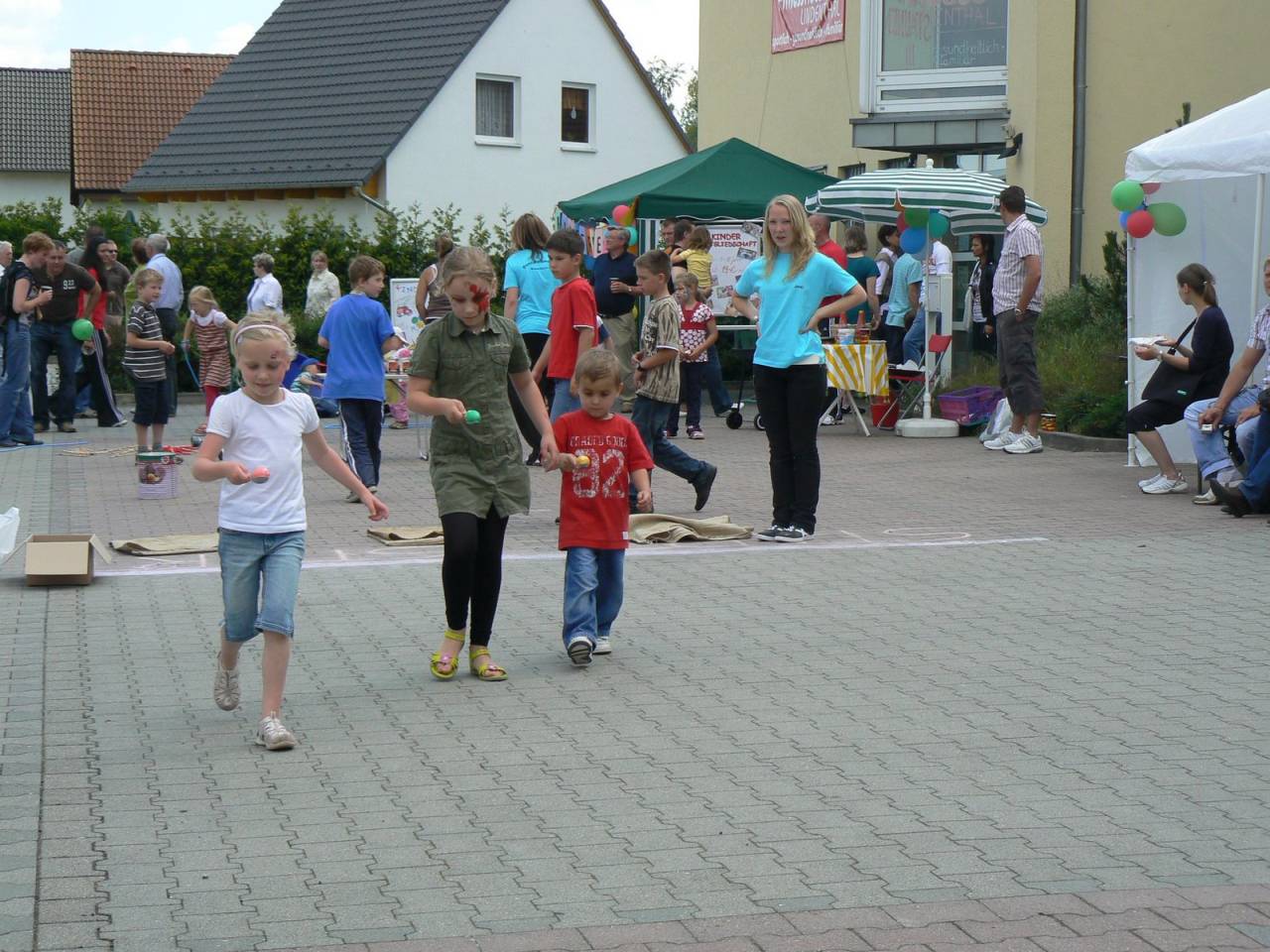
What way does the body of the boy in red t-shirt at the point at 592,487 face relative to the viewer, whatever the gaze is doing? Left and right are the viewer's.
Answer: facing the viewer

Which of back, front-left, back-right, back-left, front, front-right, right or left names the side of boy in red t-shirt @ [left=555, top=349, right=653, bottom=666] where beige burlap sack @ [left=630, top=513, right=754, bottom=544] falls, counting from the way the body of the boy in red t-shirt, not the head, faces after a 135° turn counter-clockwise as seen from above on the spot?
front-left

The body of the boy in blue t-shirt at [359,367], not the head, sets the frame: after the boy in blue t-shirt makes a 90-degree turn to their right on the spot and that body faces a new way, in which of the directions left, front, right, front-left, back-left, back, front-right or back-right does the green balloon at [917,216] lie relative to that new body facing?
front-left

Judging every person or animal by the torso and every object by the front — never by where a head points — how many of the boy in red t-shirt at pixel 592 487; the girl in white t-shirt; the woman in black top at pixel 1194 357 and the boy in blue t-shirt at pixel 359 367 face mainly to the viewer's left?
1

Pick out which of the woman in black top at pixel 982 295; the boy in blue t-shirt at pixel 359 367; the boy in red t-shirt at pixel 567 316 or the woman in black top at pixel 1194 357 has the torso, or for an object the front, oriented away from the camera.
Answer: the boy in blue t-shirt

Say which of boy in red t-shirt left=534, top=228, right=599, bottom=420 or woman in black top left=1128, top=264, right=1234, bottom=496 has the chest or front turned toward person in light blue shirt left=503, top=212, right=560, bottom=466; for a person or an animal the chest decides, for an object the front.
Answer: the woman in black top

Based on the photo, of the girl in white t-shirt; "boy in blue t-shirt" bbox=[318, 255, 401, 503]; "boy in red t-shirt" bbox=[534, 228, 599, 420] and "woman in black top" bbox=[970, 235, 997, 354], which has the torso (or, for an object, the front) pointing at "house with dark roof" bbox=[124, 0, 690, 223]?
the boy in blue t-shirt

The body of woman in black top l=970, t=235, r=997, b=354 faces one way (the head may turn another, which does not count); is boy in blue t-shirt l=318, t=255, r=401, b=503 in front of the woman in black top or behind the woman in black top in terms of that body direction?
in front

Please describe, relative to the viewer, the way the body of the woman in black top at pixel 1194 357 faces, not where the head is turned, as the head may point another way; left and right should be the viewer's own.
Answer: facing to the left of the viewer

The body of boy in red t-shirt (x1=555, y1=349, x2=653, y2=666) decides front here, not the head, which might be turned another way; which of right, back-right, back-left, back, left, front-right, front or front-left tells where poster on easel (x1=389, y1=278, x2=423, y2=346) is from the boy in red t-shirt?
back

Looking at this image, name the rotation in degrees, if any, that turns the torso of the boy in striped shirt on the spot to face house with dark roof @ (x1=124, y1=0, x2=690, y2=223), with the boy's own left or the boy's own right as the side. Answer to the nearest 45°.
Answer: approximately 135° to the boy's own left

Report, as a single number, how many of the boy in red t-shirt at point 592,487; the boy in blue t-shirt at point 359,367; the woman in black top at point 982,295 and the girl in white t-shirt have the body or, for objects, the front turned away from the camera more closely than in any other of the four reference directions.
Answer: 1

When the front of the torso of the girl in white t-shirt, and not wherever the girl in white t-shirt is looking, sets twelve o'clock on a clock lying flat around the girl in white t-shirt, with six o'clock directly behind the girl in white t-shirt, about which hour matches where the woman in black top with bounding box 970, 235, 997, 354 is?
The woman in black top is roughly at 7 o'clock from the girl in white t-shirt.

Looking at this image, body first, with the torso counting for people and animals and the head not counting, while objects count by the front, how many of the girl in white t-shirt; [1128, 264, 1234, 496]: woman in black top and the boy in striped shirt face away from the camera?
0

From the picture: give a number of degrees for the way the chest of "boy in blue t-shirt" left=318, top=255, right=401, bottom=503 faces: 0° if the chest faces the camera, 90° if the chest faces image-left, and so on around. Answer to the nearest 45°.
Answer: approximately 180°

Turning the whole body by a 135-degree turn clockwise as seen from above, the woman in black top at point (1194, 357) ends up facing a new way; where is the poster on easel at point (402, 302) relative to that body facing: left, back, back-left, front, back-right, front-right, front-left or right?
left

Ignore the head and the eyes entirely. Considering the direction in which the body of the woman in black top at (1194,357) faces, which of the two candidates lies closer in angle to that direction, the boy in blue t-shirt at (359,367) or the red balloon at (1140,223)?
the boy in blue t-shirt
